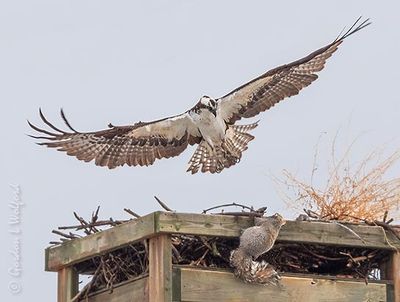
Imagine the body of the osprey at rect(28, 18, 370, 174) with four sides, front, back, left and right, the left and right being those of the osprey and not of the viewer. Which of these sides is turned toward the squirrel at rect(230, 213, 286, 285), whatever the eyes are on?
front
